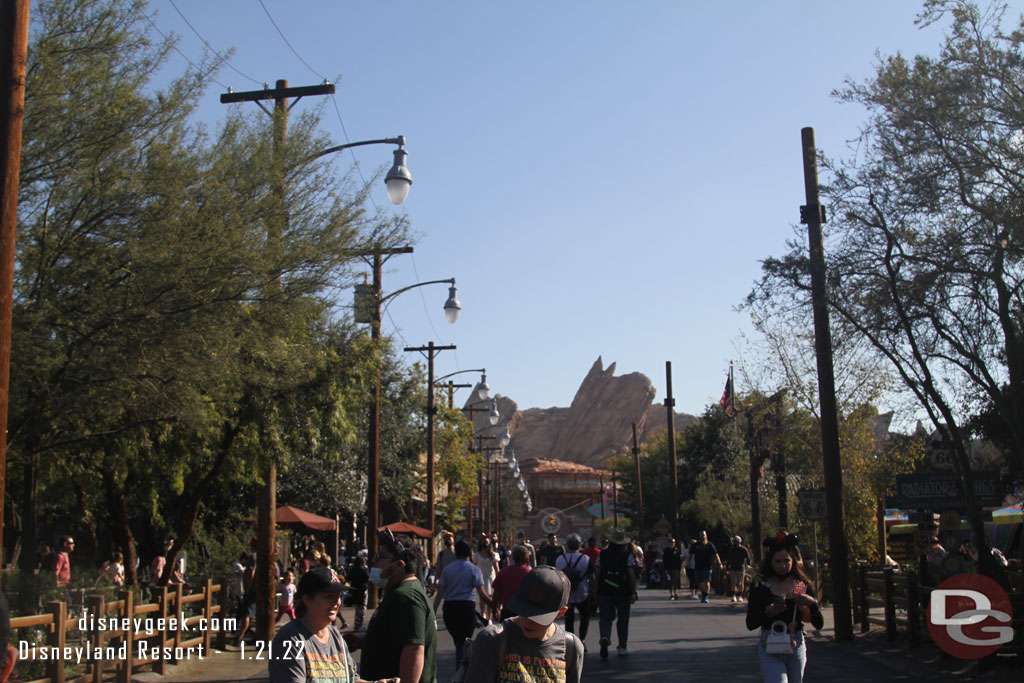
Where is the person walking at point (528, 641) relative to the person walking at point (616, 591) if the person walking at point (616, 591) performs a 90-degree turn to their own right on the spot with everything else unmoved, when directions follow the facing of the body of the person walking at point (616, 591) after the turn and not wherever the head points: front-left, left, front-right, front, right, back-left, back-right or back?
right

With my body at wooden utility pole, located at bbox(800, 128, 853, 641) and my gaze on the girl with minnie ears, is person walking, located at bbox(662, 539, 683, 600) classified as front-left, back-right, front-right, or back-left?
back-right

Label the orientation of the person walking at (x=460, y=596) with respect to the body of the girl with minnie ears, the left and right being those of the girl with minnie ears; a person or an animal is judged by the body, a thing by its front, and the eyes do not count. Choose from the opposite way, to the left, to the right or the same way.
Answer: the opposite way

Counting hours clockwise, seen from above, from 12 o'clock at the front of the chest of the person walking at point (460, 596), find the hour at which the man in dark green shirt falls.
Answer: The man in dark green shirt is roughly at 6 o'clock from the person walking.

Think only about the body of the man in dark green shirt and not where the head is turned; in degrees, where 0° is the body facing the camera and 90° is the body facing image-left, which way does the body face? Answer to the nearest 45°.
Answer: approximately 90°

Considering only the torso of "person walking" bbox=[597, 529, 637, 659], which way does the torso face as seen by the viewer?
away from the camera

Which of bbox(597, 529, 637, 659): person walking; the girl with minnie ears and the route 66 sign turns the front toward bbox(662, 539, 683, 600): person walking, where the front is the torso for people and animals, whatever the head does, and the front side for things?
bbox(597, 529, 637, 659): person walking

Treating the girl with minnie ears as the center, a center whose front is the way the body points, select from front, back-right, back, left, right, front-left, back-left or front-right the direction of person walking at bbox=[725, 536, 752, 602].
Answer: back

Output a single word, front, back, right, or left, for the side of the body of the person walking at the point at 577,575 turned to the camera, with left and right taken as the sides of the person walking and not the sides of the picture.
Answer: back

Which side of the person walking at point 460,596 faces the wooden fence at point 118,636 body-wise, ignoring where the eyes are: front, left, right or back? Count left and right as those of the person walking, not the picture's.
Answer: left
